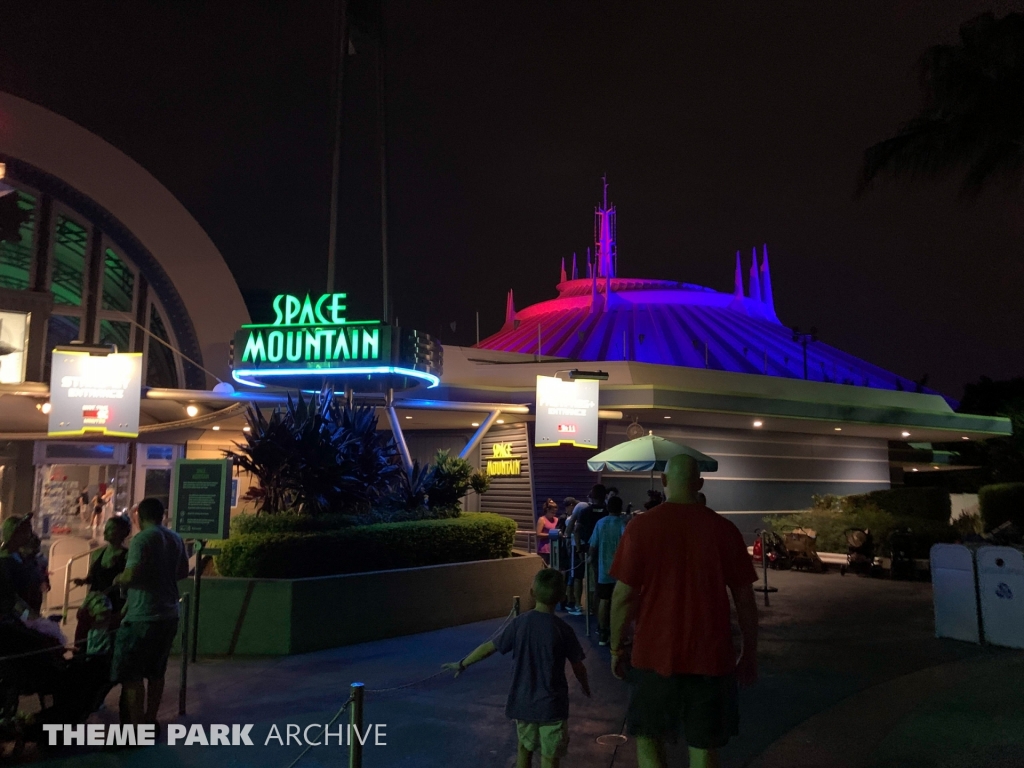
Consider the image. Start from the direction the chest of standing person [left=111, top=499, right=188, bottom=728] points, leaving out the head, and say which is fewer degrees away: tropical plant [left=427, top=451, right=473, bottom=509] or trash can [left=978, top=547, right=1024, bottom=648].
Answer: the tropical plant

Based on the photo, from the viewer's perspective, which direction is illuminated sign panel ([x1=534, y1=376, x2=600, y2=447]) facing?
toward the camera

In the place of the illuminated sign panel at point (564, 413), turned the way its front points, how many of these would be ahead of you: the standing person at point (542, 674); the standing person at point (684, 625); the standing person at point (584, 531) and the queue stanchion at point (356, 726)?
4

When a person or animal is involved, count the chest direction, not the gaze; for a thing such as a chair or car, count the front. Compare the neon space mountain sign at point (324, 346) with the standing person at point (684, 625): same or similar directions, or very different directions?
very different directions

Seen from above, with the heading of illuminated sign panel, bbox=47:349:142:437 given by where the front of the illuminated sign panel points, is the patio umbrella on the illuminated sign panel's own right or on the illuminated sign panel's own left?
on the illuminated sign panel's own left

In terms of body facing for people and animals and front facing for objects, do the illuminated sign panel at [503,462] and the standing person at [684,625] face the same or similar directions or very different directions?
very different directions

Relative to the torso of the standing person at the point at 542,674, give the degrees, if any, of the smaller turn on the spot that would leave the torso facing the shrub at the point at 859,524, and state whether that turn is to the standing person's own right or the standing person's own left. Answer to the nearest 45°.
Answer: approximately 45° to the standing person's own right

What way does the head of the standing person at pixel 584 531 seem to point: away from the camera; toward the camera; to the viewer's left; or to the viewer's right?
away from the camera

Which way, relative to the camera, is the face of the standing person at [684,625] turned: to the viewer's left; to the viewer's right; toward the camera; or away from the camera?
away from the camera

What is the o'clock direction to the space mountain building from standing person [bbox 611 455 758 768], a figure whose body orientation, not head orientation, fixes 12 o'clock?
The space mountain building is roughly at 12 o'clock from the standing person.

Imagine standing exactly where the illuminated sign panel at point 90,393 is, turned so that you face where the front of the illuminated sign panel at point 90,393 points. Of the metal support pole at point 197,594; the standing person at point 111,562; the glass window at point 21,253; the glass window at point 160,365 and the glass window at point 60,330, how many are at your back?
3

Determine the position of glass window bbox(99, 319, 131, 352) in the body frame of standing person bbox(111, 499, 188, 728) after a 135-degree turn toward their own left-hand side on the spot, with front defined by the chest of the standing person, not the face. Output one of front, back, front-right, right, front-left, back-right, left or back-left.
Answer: back

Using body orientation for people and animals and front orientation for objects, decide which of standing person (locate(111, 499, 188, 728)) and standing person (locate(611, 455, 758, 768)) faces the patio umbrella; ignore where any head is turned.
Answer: standing person (locate(611, 455, 758, 768))

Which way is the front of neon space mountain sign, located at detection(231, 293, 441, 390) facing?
toward the camera

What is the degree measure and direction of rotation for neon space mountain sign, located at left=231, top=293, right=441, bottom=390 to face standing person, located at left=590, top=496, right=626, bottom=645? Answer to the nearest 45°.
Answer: approximately 45° to its left

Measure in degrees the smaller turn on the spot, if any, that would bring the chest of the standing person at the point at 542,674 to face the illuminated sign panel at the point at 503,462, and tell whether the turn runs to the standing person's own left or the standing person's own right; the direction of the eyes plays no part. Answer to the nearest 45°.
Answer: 0° — they already face it

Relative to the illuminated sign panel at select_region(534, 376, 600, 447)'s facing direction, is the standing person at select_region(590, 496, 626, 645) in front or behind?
in front

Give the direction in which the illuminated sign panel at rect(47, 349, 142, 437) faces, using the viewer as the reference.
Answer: facing the viewer

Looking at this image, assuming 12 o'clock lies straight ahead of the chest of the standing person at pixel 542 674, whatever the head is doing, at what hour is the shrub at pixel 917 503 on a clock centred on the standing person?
The shrub is roughly at 1 o'clock from the standing person.

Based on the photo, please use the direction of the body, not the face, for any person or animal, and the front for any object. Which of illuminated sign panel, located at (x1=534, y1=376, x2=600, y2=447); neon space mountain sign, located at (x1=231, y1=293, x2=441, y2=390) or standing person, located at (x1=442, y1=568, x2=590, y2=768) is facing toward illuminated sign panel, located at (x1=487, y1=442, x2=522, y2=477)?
the standing person

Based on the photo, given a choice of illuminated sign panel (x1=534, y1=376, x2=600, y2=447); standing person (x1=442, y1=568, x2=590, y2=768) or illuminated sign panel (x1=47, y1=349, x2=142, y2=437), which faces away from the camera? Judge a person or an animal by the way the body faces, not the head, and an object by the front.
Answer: the standing person

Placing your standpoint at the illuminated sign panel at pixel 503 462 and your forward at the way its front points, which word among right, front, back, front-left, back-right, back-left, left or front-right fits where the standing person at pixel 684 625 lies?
front

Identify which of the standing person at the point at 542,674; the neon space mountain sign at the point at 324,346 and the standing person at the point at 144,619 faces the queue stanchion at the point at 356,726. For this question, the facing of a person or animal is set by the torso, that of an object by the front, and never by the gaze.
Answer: the neon space mountain sign
